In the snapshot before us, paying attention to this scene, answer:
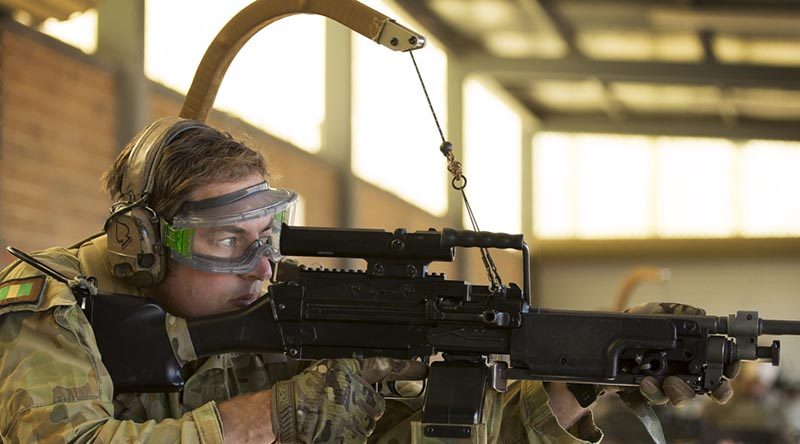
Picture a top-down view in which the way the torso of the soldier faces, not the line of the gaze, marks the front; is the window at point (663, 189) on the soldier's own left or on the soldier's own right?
on the soldier's own left

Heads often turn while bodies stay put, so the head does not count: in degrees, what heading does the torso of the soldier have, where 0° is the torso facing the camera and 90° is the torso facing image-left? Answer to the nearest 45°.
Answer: approximately 270°

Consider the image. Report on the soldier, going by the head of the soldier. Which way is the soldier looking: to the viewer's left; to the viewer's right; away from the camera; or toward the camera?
to the viewer's right
